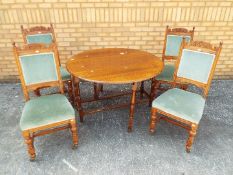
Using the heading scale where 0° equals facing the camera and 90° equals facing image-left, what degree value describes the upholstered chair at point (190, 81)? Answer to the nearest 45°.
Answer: approximately 45°

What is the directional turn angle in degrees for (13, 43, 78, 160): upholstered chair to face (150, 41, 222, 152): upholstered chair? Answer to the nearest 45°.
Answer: approximately 90° to its left

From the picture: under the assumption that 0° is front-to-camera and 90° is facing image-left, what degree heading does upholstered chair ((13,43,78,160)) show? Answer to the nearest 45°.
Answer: approximately 0°

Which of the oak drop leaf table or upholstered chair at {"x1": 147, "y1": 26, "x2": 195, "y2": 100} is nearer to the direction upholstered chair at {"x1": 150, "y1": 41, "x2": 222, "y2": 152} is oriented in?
the oak drop leaf table

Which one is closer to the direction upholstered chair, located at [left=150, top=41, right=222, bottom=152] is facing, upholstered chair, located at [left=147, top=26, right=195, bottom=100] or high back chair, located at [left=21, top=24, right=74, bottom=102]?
the high back chair

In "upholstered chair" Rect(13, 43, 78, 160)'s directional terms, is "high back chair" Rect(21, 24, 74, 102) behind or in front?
behind
